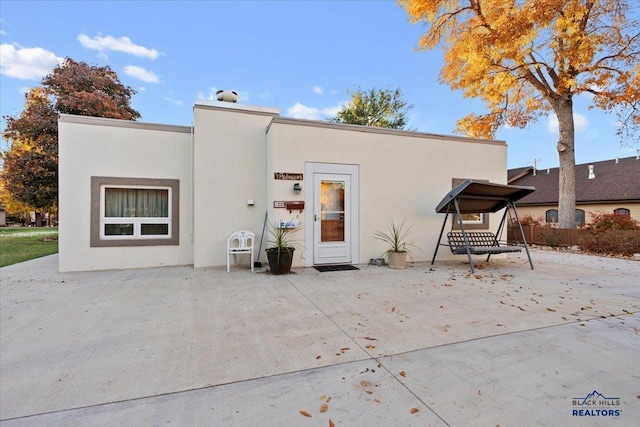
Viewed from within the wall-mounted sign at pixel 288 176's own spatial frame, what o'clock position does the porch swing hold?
The porch swing is roughly at 9 o'clock from the wall-mounted sign.

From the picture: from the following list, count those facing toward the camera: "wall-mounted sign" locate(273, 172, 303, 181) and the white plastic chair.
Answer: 2

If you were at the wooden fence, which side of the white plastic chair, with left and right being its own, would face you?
left

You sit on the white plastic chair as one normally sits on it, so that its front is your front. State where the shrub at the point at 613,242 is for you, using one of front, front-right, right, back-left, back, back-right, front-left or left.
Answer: left

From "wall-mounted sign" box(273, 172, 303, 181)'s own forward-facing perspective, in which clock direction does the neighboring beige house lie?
The neighboring beige house is roughly at 8 o'clock from the wall-mounted sign.

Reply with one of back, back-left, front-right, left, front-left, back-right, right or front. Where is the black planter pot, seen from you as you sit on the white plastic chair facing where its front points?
front-left

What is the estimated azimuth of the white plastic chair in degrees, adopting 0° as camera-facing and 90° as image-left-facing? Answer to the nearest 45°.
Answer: approximately 0°

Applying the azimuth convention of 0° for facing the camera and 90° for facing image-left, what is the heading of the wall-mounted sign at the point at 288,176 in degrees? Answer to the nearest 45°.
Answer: approximately 0°

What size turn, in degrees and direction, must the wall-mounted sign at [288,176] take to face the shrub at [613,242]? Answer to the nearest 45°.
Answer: approximately 90° to its left
